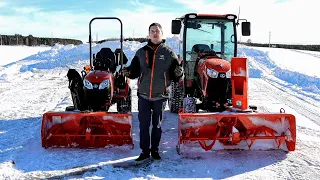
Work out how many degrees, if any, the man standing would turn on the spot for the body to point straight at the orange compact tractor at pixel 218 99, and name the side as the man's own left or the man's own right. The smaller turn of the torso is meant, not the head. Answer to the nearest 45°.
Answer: approximately 135° to the man's own left

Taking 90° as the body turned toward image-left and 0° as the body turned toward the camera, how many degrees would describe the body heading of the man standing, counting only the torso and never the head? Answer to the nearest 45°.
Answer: approximately 0°
